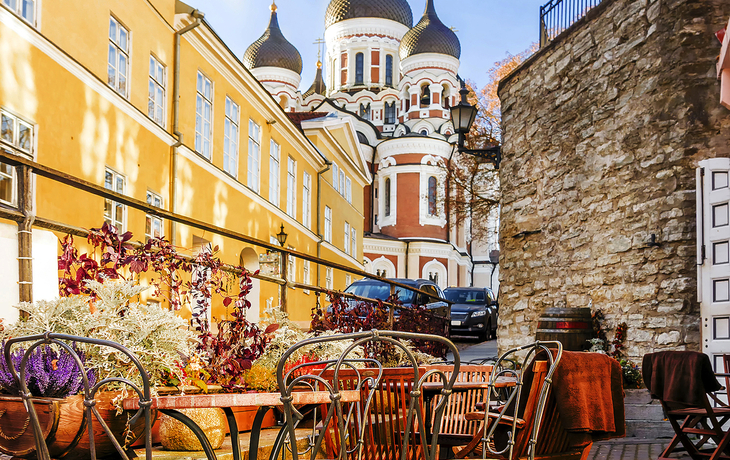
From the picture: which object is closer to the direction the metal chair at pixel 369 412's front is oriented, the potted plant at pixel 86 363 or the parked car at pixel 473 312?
the parked car

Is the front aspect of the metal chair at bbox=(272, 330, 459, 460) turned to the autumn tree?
yes

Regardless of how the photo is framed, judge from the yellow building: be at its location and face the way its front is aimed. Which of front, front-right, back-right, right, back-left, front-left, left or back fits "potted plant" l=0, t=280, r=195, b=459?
front-right

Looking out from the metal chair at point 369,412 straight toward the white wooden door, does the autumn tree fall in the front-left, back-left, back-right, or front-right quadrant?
front-left

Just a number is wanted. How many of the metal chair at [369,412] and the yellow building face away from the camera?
1

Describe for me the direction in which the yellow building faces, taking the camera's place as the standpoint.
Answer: facing the viewer and to the right of the viewer

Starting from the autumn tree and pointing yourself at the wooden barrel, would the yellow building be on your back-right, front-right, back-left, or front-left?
front-right

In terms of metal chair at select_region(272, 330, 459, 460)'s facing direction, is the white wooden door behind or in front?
in front

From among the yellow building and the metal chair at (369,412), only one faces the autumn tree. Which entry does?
the metal chair

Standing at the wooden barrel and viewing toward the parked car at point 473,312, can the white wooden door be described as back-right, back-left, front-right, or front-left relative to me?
back-right

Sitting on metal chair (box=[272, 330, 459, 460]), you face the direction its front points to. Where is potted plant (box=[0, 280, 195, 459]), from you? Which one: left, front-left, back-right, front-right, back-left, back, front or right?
left

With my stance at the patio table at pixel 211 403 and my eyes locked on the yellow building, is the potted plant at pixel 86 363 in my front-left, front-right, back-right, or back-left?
front-left

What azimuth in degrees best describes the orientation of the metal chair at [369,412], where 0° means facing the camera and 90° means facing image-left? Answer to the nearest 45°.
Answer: approximately 180°

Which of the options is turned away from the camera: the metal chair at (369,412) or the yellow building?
the metal chair

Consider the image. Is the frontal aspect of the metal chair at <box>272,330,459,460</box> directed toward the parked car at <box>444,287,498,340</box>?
yes

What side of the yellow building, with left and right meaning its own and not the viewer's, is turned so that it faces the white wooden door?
front

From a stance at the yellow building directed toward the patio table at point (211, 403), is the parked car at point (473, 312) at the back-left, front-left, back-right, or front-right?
back-left

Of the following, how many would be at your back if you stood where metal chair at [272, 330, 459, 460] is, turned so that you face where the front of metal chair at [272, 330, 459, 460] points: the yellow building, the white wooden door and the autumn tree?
0

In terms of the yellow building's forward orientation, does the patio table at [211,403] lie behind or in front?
in front
